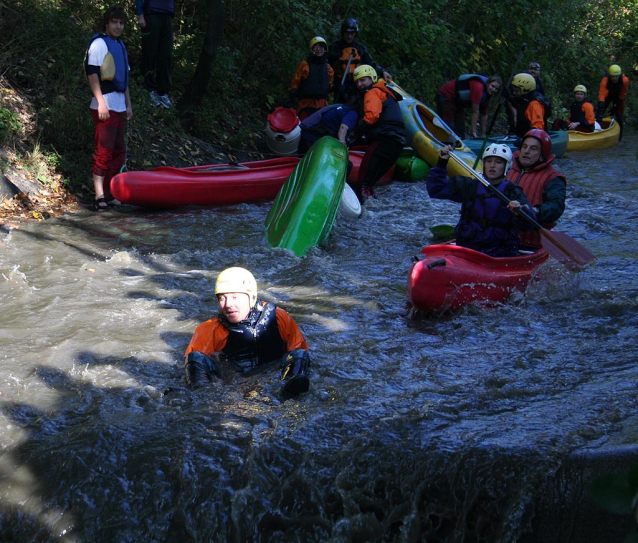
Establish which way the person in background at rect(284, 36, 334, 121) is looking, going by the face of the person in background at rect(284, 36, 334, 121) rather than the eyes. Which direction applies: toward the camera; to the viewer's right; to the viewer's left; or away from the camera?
toward the camera

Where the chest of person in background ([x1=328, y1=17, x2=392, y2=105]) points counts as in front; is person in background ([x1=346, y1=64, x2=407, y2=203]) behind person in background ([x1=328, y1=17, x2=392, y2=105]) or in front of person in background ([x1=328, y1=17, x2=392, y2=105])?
in front

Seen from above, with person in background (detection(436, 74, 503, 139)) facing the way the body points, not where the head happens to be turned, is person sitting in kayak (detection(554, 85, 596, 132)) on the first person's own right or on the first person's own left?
on the first person's own left

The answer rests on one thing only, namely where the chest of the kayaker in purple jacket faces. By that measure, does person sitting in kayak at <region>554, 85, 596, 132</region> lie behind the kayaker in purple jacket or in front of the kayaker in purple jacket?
behind

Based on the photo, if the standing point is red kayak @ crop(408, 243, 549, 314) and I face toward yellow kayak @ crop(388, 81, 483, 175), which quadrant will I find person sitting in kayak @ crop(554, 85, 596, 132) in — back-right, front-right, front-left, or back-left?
front-right

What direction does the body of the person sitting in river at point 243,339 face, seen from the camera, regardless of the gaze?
toward the camera

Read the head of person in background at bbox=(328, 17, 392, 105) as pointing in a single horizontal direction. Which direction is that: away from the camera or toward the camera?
toward the camera

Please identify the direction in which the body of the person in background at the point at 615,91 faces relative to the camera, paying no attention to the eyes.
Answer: toward the camera

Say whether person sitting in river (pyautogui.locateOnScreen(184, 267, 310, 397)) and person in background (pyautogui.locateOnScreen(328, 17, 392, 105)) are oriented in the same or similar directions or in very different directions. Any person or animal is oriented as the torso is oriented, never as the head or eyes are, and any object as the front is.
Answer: same or similar directions

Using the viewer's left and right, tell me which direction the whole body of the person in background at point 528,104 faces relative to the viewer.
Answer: facing the viewer and to the left of the viewer

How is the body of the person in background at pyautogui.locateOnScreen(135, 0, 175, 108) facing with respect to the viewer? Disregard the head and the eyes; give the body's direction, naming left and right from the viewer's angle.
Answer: facing the viewer and to the right of the viewer

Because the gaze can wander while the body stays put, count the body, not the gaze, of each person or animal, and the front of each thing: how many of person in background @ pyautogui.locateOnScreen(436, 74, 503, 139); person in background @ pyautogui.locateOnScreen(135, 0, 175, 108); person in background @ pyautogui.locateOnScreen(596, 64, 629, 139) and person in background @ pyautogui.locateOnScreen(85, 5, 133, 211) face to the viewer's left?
0

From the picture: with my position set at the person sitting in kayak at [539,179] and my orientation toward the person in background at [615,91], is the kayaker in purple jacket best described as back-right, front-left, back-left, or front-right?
back-left

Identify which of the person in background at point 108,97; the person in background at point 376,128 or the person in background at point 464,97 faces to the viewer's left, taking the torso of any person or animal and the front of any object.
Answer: the person in background at point 376,128

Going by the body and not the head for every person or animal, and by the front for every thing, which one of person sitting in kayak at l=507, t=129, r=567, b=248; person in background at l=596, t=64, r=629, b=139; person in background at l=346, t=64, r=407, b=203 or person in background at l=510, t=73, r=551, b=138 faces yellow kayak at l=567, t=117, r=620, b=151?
person in background at l=596, t=64, r=629, b=139
